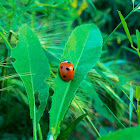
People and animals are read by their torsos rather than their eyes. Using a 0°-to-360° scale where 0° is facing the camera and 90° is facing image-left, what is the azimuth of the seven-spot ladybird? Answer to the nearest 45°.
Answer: approximately 180°
